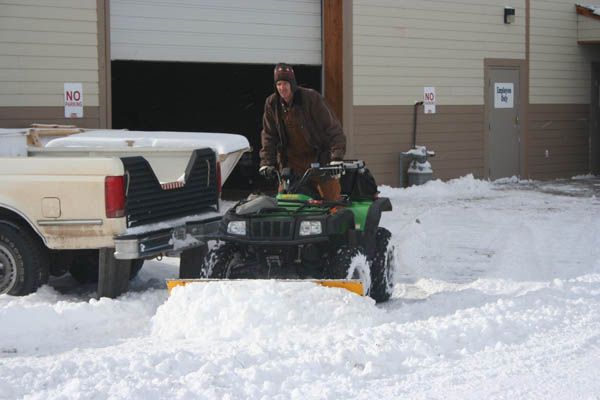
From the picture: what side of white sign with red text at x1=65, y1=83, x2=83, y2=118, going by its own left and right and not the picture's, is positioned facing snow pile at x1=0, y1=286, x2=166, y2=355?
front

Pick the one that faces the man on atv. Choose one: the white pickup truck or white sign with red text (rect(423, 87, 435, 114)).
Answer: the white sign with red text

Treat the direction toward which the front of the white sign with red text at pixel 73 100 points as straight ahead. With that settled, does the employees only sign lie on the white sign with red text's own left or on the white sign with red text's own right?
on the white sign with red text's own left

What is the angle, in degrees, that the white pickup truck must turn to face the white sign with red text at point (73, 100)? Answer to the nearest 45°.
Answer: approximately 45° to its right

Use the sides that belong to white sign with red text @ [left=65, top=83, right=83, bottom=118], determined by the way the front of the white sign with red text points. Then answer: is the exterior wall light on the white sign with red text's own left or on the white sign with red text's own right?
on the white sign with red text's own left

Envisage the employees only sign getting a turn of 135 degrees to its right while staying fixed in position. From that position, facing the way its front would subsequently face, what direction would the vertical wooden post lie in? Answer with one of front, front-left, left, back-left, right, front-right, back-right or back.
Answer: left

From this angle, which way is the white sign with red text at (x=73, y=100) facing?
toward the camera

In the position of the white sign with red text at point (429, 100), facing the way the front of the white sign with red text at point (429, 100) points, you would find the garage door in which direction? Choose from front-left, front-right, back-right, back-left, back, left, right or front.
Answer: front-right

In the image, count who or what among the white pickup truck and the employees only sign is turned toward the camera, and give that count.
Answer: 1

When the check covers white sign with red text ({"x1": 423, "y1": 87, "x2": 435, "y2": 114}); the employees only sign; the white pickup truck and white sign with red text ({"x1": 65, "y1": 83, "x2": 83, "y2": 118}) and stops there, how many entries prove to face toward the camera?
3

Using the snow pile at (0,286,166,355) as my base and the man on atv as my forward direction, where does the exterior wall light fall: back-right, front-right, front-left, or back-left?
front-left

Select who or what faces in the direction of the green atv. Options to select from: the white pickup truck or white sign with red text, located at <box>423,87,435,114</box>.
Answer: the white sign with red text

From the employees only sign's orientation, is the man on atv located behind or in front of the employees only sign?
in front

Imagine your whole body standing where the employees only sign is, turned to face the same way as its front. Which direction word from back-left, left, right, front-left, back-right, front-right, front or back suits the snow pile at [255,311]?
front

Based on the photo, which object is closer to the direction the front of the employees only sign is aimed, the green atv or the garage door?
the green atv

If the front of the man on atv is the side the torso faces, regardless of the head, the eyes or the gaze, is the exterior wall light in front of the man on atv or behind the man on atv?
behind
